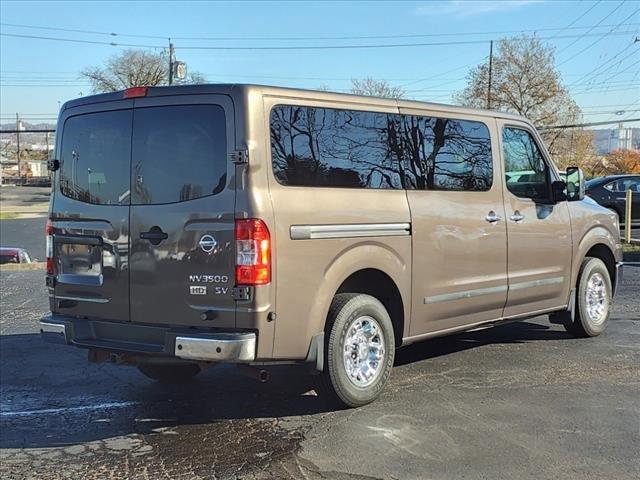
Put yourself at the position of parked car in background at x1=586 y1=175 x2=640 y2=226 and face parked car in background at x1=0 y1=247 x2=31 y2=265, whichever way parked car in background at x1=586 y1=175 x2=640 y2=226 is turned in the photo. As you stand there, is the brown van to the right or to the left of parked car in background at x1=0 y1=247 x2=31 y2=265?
left

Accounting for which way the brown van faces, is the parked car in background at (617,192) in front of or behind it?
in front

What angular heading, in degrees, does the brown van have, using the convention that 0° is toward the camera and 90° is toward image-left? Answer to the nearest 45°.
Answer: approximately 225°

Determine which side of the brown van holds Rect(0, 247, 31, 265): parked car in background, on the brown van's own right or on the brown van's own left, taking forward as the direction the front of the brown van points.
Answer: on the brown van's own left
